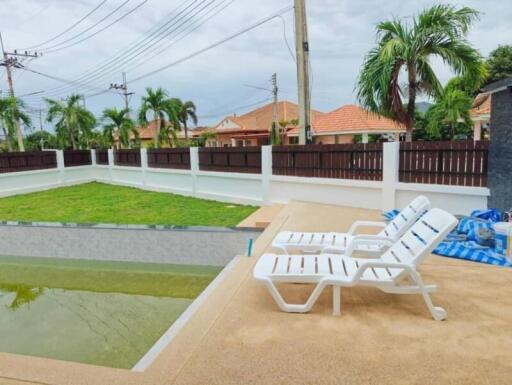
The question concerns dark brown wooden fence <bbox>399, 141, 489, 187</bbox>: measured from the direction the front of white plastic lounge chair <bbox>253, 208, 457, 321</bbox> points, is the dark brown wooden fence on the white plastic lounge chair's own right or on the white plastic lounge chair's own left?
on the white plastic lounge chair's own right

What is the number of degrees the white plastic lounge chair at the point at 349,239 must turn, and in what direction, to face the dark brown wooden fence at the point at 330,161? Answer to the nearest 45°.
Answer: approximately 90° to its right

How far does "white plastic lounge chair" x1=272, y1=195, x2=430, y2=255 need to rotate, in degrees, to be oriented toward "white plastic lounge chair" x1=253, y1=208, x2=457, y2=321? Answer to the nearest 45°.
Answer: approximately 90° to its left

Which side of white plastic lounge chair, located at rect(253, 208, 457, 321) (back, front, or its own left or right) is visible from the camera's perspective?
left

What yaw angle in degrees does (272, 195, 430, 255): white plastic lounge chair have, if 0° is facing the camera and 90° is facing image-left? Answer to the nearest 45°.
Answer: approximately 90°

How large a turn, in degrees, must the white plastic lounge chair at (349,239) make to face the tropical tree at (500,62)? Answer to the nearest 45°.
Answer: approximately 90° to its right

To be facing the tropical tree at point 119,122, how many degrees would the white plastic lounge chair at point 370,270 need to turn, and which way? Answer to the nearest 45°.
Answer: approximately 45° to its right

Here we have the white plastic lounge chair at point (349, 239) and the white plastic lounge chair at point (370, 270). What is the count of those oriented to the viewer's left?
2

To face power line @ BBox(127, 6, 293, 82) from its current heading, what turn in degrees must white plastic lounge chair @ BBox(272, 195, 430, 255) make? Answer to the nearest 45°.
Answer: approximately 45° to its right
